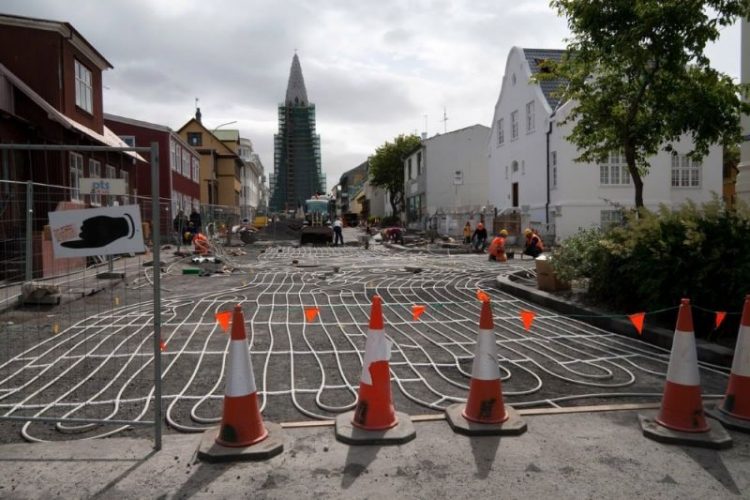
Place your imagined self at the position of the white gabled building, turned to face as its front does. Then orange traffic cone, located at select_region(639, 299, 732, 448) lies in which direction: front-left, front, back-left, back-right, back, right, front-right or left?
front-left

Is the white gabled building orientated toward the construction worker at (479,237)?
yes

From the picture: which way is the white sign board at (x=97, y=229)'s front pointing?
toward the camera

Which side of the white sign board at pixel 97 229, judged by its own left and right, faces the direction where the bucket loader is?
back

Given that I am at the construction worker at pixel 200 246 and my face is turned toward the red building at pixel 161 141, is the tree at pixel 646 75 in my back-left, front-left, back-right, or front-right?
back-right

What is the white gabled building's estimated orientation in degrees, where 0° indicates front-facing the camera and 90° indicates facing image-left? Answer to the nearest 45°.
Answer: approximately 45°

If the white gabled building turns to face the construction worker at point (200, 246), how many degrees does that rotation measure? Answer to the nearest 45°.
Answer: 0° — it already faces them

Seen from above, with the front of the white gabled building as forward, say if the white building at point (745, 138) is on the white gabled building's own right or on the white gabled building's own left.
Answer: on the white gabled building's own left

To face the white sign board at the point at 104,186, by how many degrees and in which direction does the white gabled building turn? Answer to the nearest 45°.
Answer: approximately 45° to its left

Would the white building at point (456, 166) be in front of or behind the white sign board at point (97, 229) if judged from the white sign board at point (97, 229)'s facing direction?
behind

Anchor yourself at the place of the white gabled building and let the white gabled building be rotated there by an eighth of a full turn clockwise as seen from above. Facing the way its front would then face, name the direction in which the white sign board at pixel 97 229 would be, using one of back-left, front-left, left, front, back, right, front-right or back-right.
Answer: left

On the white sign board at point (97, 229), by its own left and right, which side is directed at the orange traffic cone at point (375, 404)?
left

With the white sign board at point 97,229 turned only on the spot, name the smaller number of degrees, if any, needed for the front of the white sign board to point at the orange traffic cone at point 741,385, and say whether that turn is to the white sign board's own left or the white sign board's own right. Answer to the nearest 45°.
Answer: approximately 90° to the white sign board's own left
